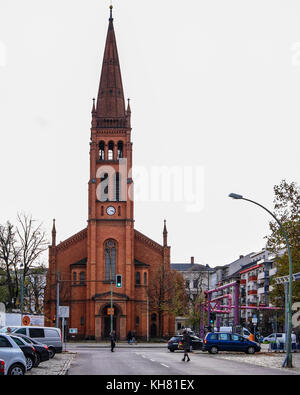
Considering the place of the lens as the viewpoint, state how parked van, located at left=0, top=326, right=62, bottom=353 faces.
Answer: facing to the left of the viewer

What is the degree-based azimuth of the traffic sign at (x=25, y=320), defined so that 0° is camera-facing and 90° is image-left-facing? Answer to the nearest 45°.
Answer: approximately 0°

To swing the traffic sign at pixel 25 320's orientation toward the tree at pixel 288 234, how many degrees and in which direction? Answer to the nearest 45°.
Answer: approximately 90° to its left

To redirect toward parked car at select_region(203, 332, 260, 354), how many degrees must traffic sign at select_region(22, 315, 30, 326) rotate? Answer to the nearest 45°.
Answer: approximately 90° to its left

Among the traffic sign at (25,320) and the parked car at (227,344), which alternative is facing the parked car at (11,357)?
the traffic sign

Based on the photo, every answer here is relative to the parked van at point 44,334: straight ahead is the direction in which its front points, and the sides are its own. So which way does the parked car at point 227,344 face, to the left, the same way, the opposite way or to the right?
the opposite way
